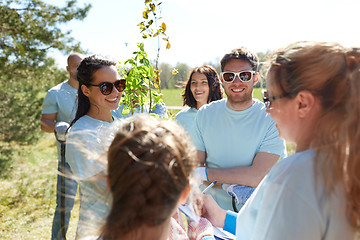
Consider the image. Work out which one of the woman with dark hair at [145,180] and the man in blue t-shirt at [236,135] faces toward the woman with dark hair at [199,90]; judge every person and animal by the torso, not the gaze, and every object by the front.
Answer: the woman with dark hair at [145,180]

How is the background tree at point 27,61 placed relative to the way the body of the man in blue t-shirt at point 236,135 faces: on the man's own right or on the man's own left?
on the man's own right

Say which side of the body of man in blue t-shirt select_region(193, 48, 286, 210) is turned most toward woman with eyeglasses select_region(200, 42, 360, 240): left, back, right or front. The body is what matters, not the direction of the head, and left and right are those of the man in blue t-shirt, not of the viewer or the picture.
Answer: front

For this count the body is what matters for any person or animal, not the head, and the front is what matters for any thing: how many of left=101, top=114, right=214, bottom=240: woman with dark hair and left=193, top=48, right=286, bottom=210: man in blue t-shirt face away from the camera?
1

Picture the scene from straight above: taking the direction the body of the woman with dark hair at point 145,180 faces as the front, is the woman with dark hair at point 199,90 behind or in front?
in front

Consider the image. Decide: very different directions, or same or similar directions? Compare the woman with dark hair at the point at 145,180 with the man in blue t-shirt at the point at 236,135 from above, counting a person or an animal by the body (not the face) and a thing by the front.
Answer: very different directions

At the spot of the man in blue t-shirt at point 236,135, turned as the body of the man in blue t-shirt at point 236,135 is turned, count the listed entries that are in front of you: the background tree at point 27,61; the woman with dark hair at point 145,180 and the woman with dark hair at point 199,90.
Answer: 1

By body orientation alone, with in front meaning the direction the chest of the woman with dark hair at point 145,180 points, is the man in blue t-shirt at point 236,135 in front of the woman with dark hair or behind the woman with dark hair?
in front

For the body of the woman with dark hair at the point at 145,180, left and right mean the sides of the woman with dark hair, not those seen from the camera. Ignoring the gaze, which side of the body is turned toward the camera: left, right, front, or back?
back

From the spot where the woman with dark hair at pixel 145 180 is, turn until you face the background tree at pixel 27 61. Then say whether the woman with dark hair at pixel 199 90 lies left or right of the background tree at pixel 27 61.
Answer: right
